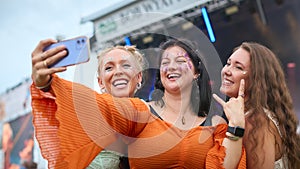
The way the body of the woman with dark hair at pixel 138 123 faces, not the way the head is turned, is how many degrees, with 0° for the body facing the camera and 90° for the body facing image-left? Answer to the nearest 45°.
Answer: approximately 0°
